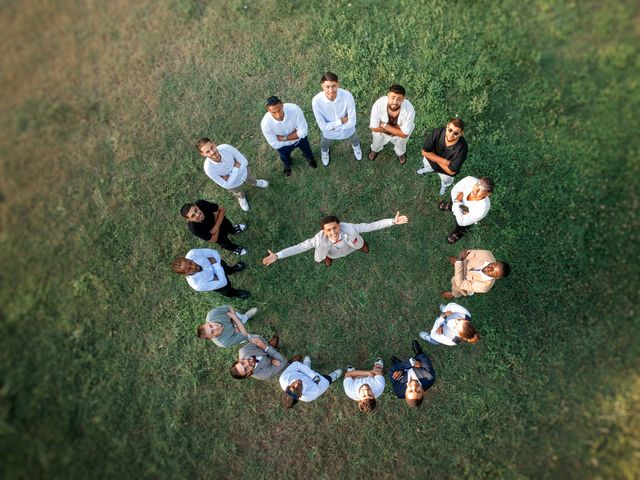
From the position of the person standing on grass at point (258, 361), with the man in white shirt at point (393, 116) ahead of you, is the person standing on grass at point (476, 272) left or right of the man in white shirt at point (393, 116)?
right

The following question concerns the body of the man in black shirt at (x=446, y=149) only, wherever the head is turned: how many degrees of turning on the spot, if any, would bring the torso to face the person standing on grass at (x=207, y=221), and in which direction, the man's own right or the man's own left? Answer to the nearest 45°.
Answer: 0° — they already face them

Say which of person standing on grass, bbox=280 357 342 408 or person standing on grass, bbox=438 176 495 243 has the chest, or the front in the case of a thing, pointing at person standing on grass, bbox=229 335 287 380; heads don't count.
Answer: person standing on grass, bbox=438 176 495 243

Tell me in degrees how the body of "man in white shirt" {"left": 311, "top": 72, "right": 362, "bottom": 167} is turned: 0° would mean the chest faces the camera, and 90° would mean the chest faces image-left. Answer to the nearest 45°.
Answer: approximately 0°

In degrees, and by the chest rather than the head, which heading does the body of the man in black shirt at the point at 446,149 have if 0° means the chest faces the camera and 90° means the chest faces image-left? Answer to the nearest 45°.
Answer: approximately 45°

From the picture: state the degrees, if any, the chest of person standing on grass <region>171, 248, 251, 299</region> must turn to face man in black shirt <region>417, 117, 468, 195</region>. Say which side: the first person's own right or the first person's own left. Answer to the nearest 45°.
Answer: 0° — they already face them
